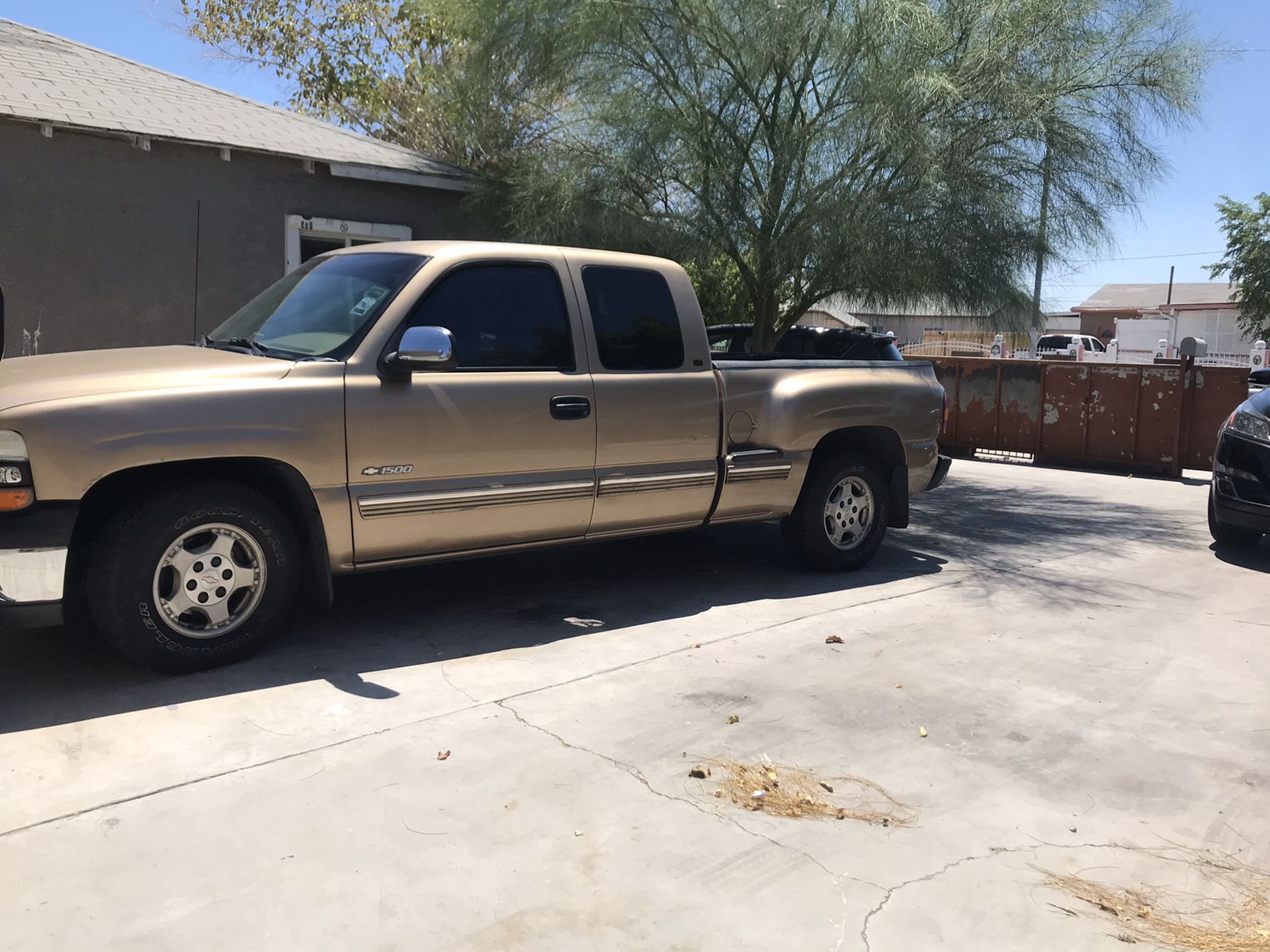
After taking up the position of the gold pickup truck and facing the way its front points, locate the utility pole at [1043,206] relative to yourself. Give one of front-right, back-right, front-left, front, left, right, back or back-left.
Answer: back

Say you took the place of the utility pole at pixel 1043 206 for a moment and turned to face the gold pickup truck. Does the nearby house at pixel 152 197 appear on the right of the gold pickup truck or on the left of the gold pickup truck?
right

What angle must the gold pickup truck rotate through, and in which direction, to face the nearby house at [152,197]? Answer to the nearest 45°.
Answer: approximately 90° to its right

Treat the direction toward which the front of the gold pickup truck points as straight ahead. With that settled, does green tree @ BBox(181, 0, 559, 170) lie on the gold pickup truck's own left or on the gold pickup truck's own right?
on the gold pickup truck's own right

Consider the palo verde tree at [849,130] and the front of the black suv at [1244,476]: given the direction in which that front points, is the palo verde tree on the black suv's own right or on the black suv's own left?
on the black suv's own right

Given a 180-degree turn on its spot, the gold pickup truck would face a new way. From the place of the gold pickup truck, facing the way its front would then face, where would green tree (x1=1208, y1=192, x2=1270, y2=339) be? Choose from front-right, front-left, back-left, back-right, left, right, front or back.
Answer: front

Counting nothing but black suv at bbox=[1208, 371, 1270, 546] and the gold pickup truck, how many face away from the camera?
0

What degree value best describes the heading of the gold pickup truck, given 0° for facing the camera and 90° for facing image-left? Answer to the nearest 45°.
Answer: approximately 45°

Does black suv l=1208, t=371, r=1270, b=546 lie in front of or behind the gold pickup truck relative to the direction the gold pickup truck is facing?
behind
